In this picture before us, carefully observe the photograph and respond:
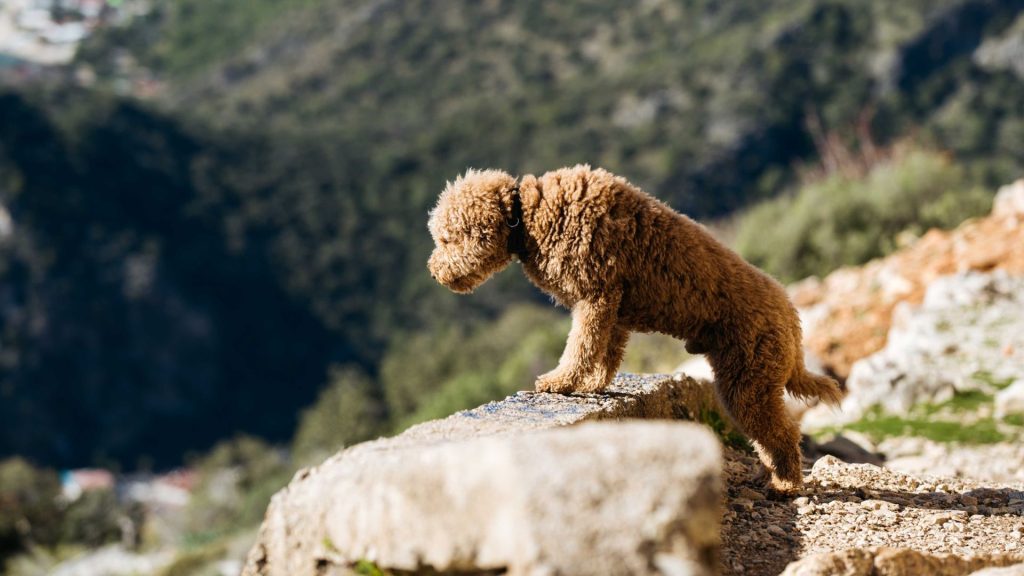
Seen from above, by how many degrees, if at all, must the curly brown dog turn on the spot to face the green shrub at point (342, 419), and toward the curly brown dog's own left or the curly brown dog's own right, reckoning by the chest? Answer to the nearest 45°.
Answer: approximately 90° to the curly brown dog's own right

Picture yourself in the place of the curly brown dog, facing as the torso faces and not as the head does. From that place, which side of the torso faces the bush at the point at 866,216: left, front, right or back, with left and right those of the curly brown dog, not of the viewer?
right

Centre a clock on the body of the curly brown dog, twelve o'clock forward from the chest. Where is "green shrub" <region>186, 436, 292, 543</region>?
The green shrub is roughly at 2 o'clock from the curly brown dog.

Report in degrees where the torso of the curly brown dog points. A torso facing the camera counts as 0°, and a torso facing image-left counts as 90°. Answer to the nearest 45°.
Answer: approximately 90°

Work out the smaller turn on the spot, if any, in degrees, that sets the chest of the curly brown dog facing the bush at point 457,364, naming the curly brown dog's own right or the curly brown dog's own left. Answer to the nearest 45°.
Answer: approximately 90° to the curly brown dog's own right

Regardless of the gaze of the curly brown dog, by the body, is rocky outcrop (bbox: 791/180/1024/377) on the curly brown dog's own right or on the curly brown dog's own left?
on the curly brown dog's own right
